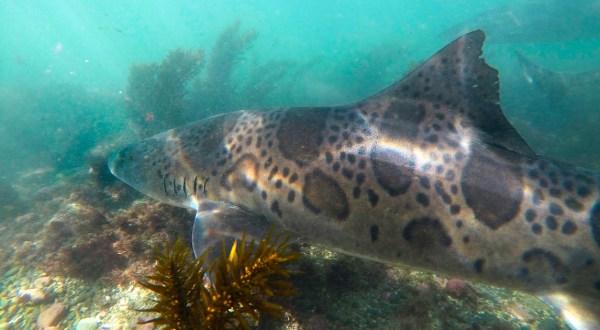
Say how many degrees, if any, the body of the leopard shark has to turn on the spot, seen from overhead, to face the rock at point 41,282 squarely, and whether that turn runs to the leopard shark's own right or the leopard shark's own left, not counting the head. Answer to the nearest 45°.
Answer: approximately 45° to the leopard shark's own left

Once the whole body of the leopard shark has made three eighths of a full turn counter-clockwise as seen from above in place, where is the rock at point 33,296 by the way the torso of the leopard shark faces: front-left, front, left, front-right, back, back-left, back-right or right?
right

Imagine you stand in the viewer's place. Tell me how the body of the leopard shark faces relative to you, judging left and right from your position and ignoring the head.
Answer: facing away from the viewer and to the left of the viewer

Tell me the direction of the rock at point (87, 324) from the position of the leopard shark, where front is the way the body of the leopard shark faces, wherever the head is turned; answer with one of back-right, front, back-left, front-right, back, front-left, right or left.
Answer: front-left
